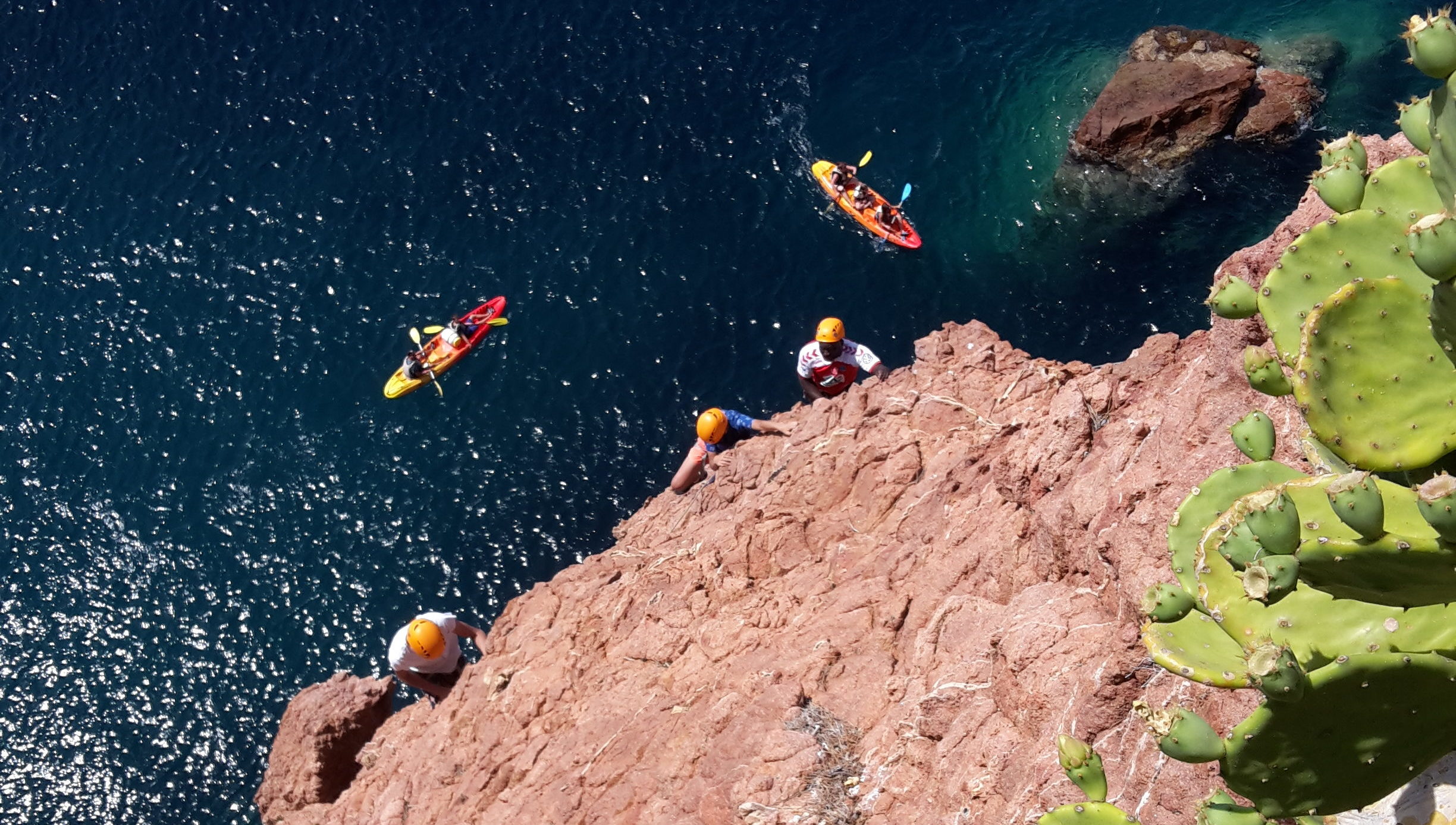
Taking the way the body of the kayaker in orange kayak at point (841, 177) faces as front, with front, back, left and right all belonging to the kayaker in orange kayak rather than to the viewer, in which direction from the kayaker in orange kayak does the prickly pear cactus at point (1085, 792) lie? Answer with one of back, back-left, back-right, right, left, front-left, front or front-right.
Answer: front-right

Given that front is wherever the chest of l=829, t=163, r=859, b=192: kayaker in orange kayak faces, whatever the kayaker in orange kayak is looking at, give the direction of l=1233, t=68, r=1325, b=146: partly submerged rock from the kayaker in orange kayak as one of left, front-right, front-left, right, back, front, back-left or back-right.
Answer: front-left

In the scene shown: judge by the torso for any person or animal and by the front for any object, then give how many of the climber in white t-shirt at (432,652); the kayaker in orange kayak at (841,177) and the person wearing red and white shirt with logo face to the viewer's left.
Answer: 0

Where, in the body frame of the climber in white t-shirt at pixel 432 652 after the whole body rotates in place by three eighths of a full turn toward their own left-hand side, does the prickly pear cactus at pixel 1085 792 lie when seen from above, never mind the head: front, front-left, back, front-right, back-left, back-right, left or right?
back

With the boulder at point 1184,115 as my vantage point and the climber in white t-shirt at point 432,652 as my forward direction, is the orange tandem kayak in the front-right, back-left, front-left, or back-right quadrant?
front-right

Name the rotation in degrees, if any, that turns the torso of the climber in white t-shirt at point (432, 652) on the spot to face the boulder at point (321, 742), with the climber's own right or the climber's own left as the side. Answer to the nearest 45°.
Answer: approximately 90° to the climber's own right

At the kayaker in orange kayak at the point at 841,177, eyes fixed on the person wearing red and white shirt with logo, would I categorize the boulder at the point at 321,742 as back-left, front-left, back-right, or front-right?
front-right

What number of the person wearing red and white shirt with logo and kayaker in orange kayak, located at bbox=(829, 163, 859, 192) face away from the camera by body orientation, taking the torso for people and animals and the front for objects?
0

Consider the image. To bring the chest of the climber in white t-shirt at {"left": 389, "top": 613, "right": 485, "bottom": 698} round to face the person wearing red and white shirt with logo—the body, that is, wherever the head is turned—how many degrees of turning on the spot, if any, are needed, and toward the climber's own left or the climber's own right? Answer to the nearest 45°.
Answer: approximately 45° to the climber's own left

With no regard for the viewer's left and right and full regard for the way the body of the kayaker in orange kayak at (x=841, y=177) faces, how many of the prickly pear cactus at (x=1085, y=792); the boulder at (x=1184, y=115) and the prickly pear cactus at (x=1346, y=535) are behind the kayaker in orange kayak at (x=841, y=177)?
0

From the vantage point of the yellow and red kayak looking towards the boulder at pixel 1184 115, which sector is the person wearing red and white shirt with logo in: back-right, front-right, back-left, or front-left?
front-right

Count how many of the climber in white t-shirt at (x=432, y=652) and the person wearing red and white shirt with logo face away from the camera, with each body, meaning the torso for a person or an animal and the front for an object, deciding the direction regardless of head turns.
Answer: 0

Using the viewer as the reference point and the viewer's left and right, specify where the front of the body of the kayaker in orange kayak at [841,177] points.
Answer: facing the viewer and to the right of the viewer

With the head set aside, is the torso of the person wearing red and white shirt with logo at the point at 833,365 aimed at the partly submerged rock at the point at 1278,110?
no

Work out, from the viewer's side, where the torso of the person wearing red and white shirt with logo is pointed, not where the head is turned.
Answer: toward the camera

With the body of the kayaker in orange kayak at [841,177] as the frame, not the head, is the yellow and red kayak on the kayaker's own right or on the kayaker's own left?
on the kayaker's own right

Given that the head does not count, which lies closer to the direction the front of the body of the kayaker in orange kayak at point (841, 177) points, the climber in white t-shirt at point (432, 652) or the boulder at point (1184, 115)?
the boulder

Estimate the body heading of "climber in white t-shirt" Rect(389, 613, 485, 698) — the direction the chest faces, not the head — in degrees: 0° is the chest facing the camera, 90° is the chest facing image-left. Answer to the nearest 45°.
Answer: approximately 315°
